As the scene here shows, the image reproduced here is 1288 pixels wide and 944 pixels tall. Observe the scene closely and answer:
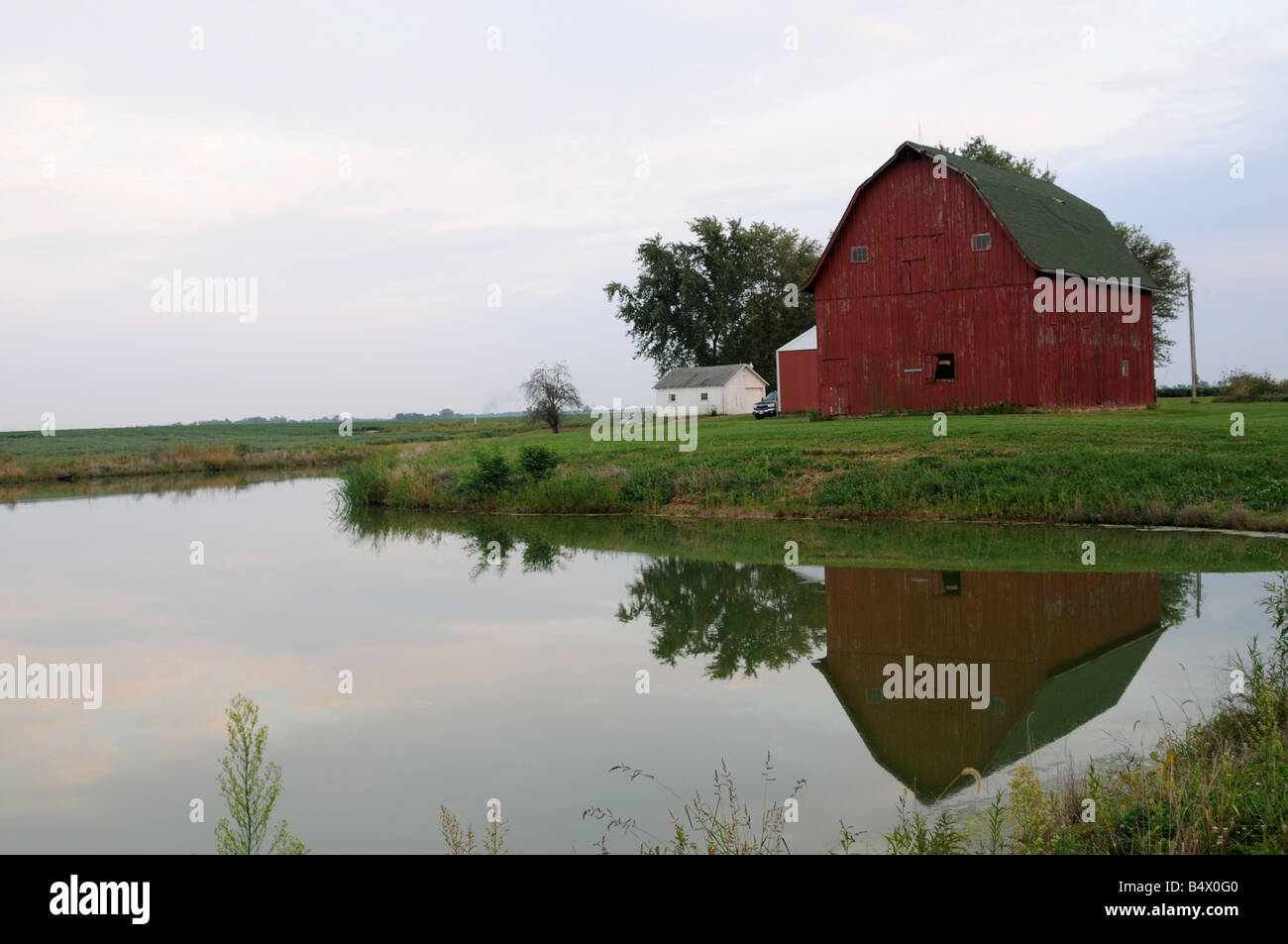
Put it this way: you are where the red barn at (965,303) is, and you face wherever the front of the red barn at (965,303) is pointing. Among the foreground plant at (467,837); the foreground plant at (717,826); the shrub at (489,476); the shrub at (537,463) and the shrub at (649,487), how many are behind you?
0

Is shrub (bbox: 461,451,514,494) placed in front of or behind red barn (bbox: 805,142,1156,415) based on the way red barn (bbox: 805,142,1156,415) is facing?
in front

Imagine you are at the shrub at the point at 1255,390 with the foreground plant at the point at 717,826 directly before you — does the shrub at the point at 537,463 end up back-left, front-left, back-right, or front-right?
front-right

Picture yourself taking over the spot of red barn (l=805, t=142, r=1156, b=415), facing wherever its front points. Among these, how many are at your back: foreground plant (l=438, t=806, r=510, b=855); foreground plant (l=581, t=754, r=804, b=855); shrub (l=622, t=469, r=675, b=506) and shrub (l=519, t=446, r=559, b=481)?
0

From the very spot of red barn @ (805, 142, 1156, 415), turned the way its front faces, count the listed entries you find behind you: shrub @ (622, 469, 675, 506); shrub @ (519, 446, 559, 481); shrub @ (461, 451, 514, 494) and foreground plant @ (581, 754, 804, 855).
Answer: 0

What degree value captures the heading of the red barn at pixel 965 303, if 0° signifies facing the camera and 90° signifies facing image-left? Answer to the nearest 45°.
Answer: approximately 45°

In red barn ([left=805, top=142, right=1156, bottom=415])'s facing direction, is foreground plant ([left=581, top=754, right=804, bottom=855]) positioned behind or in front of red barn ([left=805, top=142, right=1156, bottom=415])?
in front

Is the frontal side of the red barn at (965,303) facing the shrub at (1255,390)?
no

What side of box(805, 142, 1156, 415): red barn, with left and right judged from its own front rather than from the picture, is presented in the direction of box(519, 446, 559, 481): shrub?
front

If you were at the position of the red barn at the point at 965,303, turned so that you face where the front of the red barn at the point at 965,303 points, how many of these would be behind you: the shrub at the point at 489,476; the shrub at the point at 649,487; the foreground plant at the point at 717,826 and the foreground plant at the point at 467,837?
0

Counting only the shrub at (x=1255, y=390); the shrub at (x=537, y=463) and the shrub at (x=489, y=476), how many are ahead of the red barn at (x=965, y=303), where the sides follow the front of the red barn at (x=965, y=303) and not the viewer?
2

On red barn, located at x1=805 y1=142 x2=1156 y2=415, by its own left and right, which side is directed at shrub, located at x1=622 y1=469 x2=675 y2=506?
front

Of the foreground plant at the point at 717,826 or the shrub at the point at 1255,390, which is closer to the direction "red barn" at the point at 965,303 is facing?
the foreground plant
